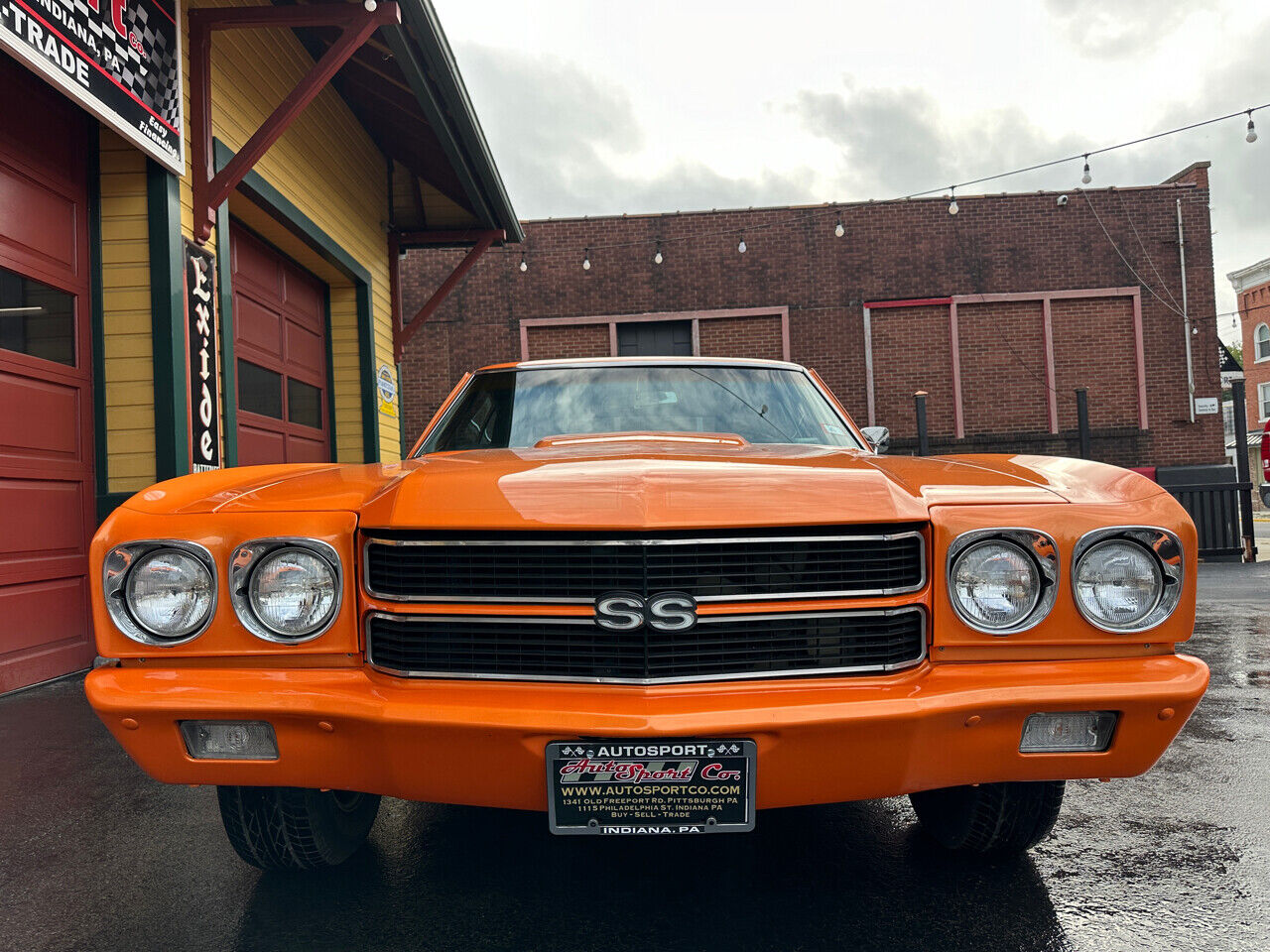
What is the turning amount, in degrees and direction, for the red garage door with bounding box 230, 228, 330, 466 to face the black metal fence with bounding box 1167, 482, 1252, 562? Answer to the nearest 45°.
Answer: approximately 45° to its left

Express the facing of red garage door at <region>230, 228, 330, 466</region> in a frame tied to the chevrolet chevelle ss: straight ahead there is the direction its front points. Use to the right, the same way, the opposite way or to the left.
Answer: to the left

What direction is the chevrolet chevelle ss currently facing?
toward the camera

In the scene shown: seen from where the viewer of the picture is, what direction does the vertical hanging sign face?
facing the viewer and to the right of the viewer

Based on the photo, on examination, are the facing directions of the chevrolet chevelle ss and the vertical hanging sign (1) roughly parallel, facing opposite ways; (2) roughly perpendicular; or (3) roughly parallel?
roughly perpendicular

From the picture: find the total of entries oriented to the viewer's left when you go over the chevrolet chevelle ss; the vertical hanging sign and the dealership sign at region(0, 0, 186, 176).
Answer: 0

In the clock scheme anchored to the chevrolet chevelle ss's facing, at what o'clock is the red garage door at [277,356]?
The red garage door is roughly at 5 o'clock from the chevrolet chevelle ss.

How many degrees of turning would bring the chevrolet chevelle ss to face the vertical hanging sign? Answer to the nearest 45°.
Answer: approximately 135° to its right

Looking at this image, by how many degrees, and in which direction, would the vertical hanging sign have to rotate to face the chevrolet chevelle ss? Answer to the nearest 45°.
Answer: approximately 45° to its right

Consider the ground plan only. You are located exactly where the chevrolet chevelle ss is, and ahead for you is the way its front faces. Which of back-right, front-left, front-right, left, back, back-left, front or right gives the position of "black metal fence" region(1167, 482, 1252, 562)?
back-left
